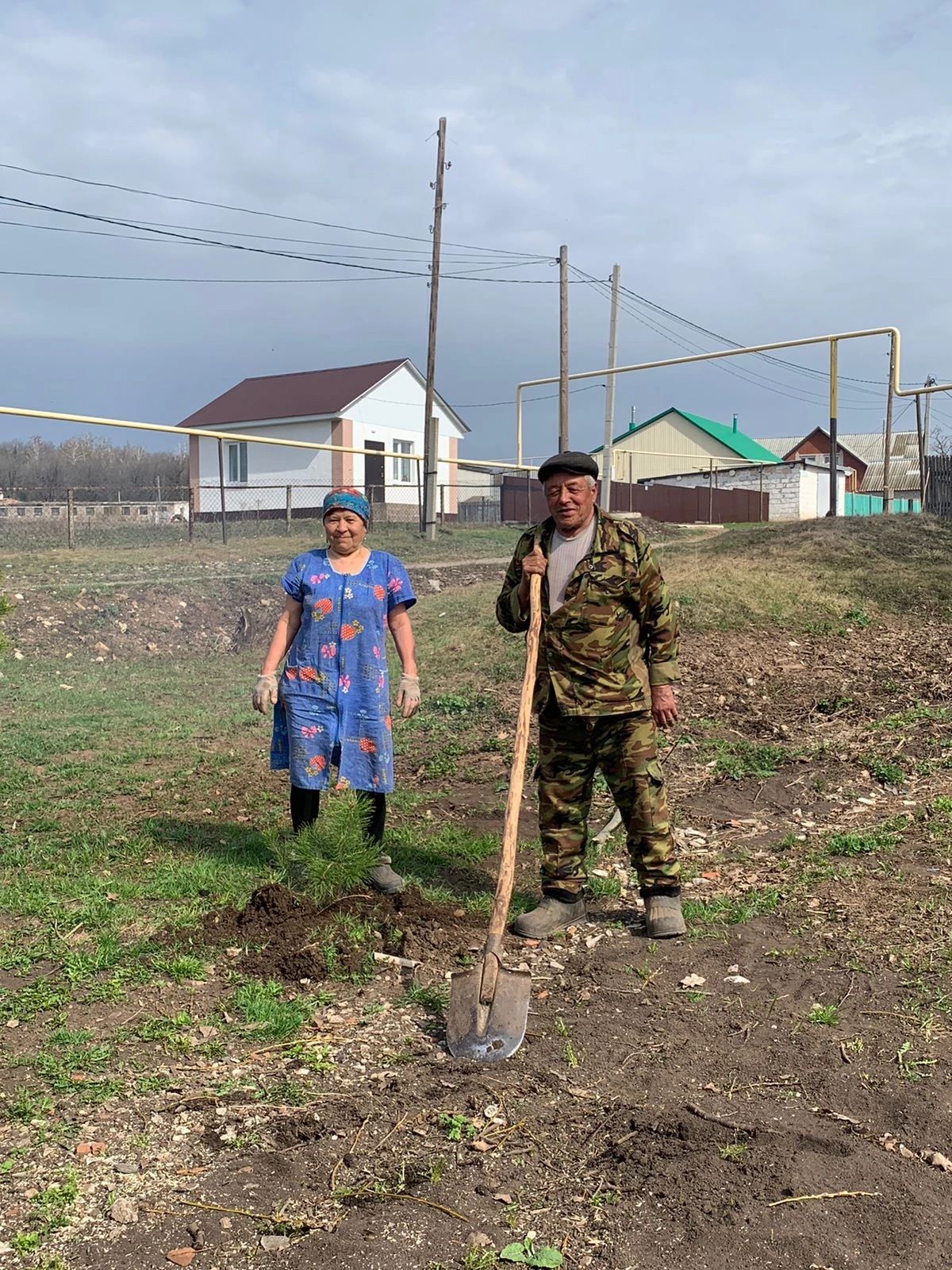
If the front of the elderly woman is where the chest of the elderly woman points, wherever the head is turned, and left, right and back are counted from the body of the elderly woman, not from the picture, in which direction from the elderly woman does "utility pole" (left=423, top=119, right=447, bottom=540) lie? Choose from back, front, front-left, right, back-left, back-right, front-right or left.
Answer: back

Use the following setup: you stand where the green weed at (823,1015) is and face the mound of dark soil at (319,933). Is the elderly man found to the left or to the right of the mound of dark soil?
right

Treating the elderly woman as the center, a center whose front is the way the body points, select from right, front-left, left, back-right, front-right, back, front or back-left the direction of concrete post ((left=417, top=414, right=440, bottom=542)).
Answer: back

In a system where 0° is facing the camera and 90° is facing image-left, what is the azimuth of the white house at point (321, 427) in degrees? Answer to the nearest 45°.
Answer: approximately 315°

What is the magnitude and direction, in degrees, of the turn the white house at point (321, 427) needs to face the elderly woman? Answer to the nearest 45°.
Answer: approximately 45° to its right

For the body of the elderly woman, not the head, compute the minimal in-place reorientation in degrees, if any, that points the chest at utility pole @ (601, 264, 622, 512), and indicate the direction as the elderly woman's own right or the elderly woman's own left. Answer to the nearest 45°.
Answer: approximately 180°

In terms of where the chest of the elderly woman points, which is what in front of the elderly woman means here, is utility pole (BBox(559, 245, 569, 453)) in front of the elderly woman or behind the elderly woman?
behind
